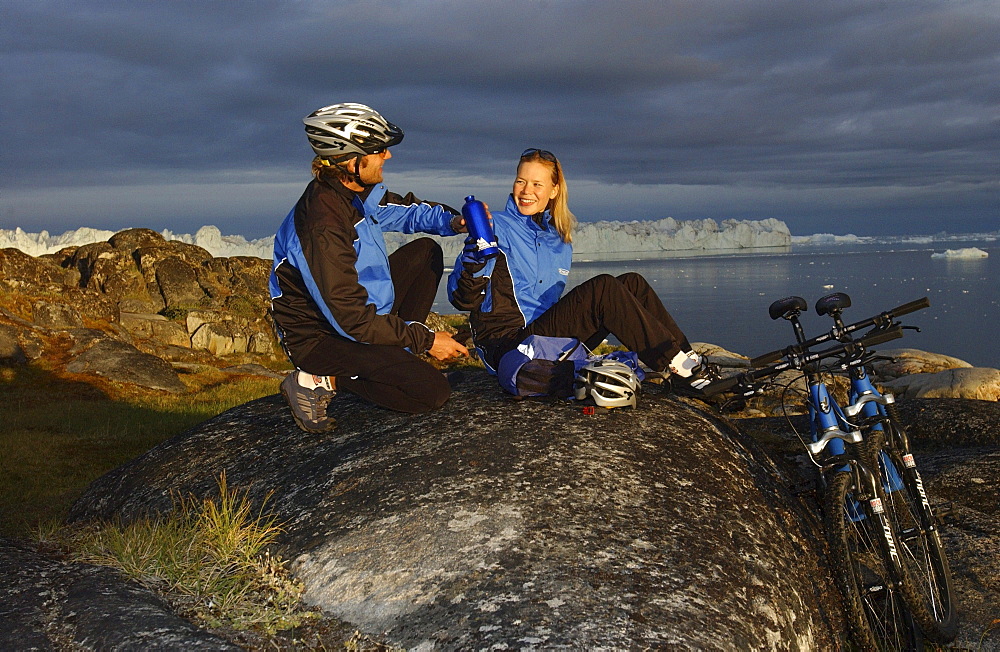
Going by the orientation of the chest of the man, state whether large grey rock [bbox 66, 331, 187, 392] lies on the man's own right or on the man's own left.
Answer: on the man's own left

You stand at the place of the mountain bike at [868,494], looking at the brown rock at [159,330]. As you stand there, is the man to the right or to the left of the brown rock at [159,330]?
left

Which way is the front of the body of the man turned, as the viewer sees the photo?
to the viewer's right

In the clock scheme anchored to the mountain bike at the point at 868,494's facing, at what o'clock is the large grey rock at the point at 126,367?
The large grey rock is roughly at 4 o'clock from the mountain bike.

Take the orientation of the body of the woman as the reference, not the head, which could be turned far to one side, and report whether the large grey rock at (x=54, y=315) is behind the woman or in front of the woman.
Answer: behind

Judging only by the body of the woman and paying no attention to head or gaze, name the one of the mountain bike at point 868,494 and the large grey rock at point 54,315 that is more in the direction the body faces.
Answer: the mountain bike

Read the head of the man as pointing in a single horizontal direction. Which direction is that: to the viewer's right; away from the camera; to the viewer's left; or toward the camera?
to the viewer's right

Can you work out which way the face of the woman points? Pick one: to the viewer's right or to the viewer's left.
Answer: to the viewer's left

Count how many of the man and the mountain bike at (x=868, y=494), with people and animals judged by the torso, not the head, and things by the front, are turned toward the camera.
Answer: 1

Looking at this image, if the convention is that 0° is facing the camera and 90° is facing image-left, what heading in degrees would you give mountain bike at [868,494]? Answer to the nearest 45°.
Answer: approximately 0°

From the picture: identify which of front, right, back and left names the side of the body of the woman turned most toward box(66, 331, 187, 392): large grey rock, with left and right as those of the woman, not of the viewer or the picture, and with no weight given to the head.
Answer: back
